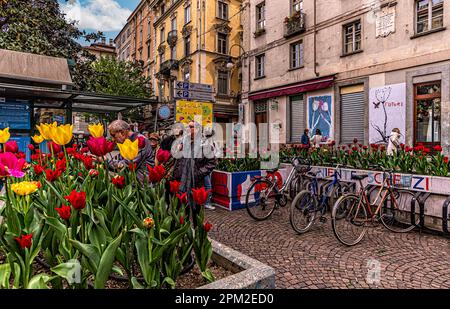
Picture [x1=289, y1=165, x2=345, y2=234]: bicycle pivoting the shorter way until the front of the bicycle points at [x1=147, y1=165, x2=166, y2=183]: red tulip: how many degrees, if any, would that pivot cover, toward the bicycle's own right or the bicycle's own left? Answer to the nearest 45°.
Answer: approximately 135° to the bicycle's own right

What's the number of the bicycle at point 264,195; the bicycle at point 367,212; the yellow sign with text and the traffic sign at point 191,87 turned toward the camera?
2

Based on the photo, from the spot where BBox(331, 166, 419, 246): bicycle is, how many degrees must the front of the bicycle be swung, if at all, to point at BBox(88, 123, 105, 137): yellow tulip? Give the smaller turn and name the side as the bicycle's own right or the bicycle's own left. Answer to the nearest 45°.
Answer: approximately 180°

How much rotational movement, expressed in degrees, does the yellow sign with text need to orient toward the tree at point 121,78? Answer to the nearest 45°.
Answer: approximately 180°

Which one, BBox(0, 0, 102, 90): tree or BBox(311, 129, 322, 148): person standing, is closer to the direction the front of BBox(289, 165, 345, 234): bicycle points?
the person standing

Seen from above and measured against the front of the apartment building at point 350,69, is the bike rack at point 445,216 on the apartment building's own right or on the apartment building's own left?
on the apartment building's own left

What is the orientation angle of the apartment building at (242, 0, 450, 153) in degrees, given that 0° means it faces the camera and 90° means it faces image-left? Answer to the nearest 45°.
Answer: approximately 45°
